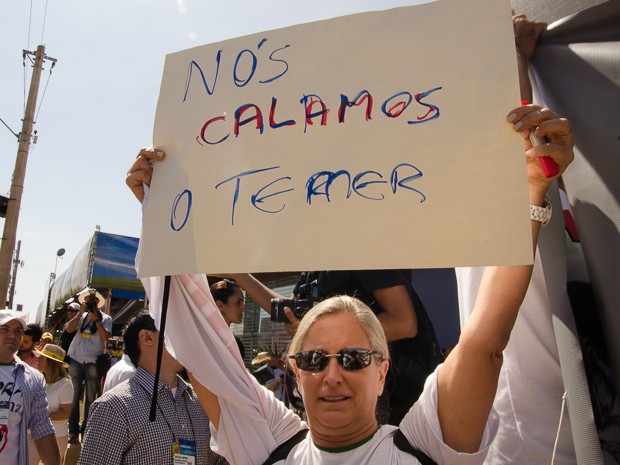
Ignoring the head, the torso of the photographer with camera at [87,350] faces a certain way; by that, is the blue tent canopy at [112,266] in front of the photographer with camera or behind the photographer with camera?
behind

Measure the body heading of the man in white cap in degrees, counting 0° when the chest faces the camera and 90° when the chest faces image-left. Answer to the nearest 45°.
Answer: approximately 0°

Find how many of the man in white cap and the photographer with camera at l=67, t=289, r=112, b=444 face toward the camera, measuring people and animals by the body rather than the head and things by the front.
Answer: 2

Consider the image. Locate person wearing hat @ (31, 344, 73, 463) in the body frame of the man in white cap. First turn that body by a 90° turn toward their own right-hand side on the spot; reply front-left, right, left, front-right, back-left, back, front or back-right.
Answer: right

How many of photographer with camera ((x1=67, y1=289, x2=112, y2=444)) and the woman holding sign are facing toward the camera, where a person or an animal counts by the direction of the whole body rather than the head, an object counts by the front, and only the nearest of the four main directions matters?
2

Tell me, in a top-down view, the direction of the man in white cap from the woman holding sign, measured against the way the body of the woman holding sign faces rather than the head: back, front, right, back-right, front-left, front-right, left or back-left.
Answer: back-right

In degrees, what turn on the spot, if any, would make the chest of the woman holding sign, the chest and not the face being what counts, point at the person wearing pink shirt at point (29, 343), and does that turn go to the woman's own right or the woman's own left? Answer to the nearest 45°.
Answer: approximately 135° to the woman's own right

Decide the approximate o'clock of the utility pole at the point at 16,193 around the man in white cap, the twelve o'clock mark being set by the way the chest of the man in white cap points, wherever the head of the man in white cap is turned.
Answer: The utility pole is roughly at 6 o'clock from the man in white cap.

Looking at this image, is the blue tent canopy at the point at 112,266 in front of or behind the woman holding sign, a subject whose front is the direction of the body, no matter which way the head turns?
behind

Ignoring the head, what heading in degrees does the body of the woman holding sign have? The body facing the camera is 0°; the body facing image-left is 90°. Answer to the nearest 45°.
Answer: approximately 0°

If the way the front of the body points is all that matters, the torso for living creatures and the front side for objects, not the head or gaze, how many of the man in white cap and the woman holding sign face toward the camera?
2

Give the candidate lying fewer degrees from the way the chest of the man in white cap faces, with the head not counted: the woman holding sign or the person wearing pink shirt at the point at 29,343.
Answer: the woman holding sign
